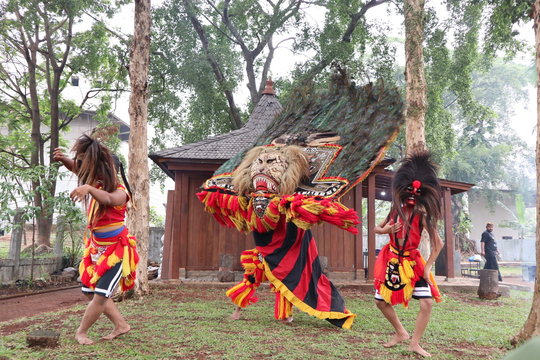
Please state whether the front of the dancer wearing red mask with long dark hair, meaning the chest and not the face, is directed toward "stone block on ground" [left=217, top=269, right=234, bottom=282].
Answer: no

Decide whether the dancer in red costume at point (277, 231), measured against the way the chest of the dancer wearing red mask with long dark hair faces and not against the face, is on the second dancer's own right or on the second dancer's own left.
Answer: on the second dancer's own right

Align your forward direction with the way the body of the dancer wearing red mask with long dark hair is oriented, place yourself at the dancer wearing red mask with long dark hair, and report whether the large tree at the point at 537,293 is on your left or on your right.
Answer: on your left

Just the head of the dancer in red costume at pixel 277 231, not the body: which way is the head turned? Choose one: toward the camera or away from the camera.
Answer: toward the camera

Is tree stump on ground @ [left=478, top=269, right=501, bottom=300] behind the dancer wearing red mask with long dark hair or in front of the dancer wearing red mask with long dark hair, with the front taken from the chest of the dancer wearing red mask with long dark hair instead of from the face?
behind

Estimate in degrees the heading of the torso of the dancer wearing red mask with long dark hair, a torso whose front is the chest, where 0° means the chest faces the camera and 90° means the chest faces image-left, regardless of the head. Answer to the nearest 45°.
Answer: approximately 0°
